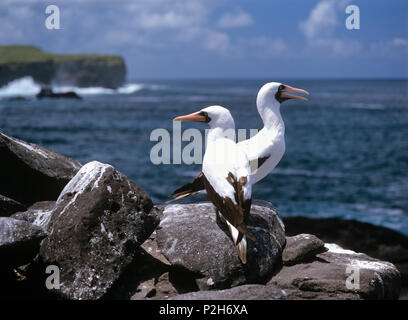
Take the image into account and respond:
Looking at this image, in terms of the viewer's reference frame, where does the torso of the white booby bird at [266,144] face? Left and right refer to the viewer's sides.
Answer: facing to the right of the viewer

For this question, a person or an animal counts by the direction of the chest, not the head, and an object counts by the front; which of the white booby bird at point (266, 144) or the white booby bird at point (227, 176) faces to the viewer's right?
the white booby bird at point (266, 144)

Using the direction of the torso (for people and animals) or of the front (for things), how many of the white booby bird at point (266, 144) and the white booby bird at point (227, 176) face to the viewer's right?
1

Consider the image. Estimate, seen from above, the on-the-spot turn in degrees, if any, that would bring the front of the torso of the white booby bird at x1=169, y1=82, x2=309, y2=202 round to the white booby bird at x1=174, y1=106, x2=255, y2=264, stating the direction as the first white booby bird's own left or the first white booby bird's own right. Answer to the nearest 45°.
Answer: approximately 90° to the first white booby bird's own right

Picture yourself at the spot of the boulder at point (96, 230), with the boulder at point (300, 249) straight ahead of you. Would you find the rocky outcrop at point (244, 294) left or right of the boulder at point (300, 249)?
right

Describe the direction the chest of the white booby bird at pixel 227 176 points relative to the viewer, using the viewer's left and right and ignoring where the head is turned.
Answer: facing away from the viewer and to the left of the viewer

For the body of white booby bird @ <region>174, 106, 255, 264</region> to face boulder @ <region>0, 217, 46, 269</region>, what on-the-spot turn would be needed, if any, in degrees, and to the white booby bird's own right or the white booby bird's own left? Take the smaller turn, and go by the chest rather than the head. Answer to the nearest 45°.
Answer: approximately 45° to the white booby bird's own left

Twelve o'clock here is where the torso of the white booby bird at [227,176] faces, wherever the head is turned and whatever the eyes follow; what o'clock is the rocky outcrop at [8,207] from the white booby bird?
The rocky outcrop is roughly at 9 o'clock from the white booby bird.

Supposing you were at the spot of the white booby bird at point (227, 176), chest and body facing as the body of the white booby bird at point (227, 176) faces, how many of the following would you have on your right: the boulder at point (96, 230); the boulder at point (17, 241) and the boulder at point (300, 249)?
1

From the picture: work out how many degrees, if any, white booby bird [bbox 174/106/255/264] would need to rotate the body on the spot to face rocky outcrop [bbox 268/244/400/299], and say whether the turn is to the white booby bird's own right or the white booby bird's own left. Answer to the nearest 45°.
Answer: approximately 135° to the white booby bird's own right

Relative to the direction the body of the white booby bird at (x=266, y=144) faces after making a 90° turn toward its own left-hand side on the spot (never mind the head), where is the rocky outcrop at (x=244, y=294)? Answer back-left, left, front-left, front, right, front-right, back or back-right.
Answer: back

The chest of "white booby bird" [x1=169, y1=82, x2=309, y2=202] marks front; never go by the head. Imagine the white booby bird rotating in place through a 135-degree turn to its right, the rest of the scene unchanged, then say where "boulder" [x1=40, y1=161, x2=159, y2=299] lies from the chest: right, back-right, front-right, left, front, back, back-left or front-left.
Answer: front

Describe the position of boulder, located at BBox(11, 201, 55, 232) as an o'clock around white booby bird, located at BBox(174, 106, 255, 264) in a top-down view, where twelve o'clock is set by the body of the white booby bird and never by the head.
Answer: The boulder is roughly at 11 o'clock from the white booby bird.
